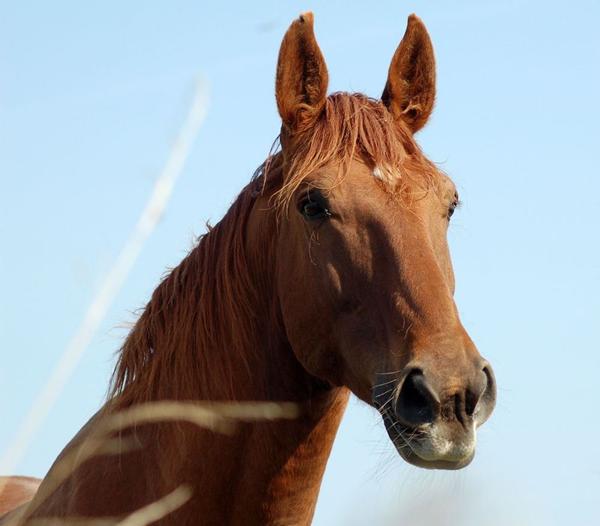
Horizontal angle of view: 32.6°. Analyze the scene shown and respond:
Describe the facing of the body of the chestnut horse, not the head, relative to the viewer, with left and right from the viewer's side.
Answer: facing the viewer and to the right of the viewer
